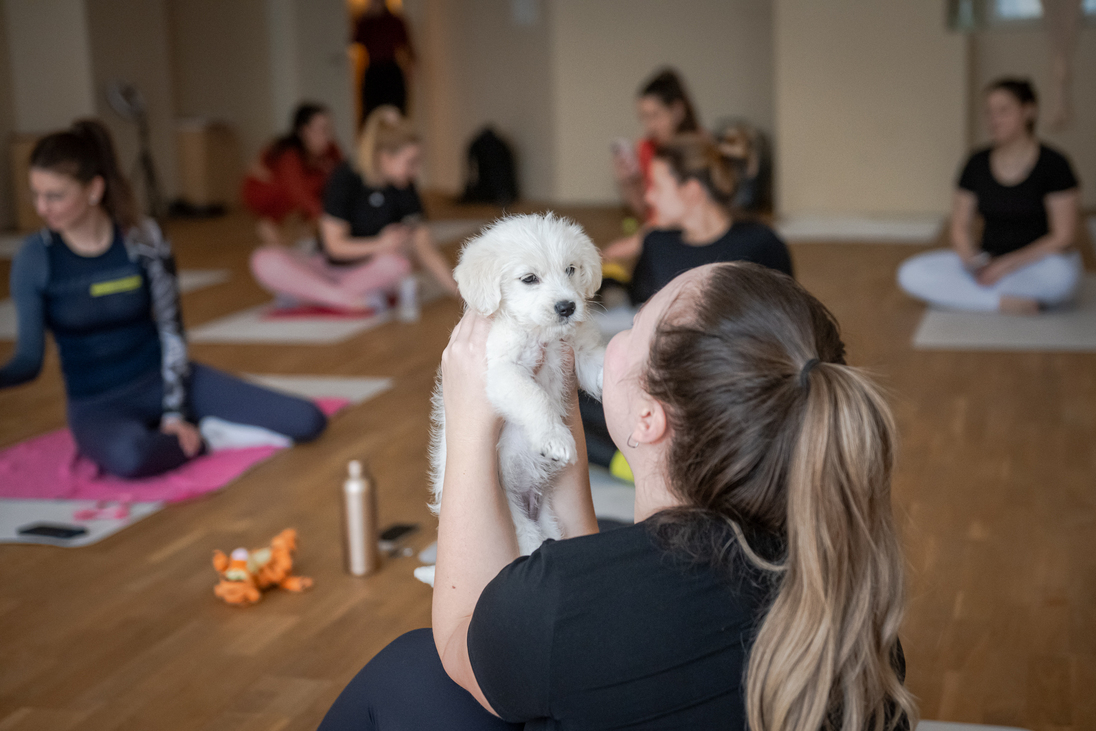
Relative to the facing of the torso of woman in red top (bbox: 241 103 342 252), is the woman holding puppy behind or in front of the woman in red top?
in front

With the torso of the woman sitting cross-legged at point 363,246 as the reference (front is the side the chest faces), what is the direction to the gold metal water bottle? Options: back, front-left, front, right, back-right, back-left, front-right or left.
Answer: front-right

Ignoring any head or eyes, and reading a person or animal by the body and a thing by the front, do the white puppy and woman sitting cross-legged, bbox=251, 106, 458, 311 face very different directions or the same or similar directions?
same or similar directions

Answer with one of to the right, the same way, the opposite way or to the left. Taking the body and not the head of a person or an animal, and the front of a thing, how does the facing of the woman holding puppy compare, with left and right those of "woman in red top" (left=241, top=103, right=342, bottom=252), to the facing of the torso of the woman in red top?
the opposite way

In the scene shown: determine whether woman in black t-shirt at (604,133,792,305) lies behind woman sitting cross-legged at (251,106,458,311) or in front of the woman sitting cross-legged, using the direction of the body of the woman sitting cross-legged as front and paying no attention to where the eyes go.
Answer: in front

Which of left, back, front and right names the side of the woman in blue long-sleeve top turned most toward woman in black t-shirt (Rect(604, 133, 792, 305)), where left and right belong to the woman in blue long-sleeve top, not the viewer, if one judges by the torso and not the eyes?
left

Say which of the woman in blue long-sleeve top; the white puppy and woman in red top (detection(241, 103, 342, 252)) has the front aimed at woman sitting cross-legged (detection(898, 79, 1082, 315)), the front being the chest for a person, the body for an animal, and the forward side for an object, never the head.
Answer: the woman in red top

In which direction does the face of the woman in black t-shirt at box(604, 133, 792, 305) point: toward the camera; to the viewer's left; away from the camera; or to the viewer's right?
to the viewer's left

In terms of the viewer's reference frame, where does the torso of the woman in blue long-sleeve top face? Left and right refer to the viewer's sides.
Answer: facing the viewer

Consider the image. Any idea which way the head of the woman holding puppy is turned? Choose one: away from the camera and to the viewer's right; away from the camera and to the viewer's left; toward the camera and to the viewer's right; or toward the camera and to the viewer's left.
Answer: away from the camera and to the viewer's left

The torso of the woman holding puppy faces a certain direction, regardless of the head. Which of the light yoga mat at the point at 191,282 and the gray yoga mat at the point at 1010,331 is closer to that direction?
the light yoga mat

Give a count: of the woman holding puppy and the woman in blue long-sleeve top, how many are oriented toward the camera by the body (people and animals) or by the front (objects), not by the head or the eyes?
1

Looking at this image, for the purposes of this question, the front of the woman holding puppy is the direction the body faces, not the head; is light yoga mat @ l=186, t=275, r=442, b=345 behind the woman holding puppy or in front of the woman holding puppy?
in front

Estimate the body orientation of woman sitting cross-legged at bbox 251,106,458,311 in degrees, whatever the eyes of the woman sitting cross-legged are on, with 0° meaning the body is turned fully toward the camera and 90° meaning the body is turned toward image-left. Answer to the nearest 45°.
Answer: approximately 315°

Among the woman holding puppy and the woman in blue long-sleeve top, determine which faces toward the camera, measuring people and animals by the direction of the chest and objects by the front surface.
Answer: the woman in blue long-sleeve top

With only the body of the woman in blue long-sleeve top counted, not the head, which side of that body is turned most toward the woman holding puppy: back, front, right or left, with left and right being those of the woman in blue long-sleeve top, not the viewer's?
front

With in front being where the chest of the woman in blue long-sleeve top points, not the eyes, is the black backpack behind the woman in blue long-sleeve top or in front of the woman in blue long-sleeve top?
behind

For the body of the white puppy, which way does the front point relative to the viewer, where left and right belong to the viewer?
facing the viewer and to the right of the viewer
